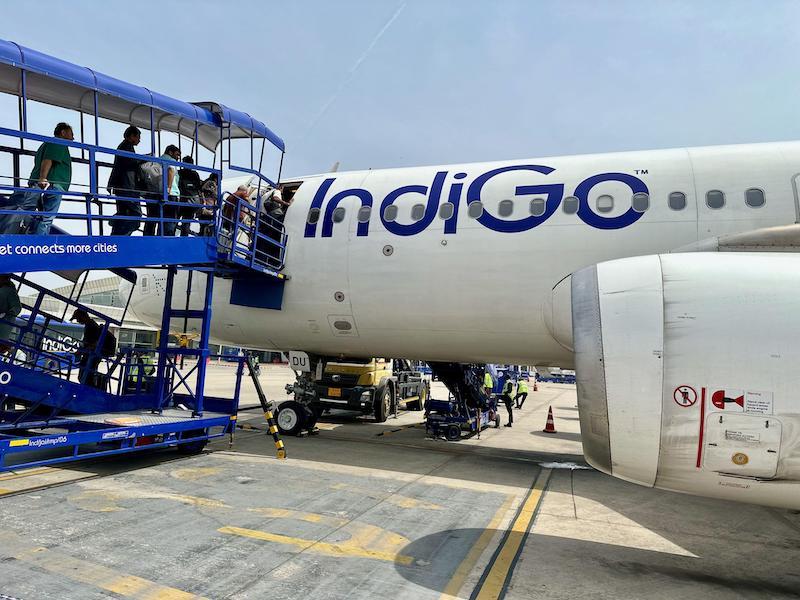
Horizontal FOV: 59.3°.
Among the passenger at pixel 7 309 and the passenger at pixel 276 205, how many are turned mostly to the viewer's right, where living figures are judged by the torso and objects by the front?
1

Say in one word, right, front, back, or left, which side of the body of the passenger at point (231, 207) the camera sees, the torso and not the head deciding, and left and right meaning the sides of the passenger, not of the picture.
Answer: right

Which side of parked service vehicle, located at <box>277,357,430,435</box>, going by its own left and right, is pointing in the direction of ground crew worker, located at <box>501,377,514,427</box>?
left

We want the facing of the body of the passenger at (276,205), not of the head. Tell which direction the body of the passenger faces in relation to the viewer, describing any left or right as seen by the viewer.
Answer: facing to the right of the viewer

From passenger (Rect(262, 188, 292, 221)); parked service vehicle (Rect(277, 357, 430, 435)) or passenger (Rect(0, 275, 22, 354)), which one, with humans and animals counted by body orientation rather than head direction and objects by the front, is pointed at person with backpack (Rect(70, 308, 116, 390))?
the parked service vehicle

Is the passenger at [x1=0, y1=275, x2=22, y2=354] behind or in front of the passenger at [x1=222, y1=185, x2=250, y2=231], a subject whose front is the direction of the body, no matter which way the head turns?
behind

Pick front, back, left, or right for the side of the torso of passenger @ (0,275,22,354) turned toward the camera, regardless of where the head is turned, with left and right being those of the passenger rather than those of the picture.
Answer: left

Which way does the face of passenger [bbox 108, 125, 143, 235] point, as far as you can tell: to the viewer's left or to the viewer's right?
to the viewer's right

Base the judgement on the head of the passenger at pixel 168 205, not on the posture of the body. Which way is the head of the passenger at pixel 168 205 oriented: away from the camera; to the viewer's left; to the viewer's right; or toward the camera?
to the viewer's right

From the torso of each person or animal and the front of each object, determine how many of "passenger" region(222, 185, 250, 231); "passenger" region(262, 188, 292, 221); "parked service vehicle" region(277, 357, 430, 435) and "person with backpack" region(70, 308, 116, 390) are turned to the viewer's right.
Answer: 2

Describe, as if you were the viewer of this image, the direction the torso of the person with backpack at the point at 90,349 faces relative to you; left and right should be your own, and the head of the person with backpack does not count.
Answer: facing to the left of the viewer
